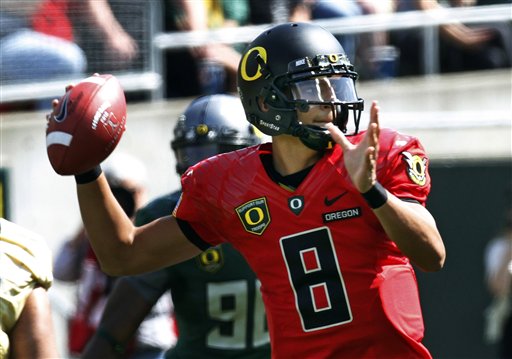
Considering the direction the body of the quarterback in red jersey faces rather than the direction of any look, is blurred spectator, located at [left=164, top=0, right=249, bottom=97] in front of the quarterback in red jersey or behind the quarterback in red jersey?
behind

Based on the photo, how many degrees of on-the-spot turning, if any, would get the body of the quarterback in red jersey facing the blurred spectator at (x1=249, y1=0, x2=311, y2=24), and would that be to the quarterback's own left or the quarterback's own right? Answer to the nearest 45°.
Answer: approximately 180°

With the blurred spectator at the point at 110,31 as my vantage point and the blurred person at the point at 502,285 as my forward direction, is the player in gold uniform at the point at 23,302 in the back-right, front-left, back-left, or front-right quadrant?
front-right

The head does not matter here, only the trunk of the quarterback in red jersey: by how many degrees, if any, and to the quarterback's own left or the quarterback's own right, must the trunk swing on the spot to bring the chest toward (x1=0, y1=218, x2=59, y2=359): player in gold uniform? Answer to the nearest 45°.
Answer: approximately 90° to the quarterback's own right

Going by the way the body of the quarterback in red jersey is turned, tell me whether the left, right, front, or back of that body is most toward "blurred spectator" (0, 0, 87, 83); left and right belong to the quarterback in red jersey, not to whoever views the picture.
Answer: back

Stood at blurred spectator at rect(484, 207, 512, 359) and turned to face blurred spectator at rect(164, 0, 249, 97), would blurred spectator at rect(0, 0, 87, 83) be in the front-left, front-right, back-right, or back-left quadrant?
front-left

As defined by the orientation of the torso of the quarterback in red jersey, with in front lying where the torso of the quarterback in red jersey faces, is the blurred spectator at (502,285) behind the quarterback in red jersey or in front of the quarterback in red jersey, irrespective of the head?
behind

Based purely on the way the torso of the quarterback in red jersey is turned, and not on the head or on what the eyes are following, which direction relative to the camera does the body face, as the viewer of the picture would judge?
toward the camera
